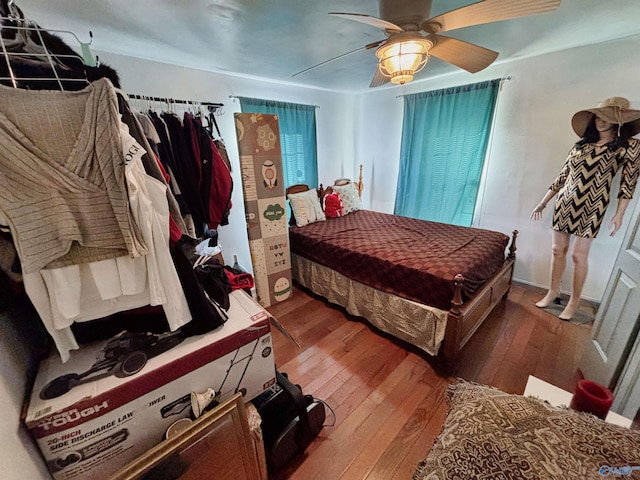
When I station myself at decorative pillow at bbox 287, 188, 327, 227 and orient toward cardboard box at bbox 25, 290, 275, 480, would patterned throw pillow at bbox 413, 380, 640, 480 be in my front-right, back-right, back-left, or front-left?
front-left

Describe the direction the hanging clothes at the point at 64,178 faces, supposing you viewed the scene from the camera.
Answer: facing the viewer

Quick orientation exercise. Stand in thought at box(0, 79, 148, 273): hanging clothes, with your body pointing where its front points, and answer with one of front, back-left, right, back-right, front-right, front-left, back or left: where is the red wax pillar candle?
front-left

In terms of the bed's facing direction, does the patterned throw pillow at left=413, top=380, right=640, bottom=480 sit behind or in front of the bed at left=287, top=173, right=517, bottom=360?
in front

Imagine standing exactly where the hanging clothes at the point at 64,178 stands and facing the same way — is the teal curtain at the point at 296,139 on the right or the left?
on its left

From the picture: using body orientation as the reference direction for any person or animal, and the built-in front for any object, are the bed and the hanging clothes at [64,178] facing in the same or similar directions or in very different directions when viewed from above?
same or similar directions

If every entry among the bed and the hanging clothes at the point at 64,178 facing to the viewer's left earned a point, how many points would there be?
0

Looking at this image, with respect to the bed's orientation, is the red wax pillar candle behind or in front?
in front

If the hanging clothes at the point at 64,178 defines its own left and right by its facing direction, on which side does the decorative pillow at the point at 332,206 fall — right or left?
on its left

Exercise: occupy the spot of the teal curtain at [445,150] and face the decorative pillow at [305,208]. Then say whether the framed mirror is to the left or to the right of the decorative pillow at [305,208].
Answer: left

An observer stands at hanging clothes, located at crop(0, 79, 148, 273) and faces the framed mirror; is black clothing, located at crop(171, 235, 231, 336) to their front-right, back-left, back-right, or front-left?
front-left

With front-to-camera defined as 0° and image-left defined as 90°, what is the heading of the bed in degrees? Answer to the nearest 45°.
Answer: approximately 315°
